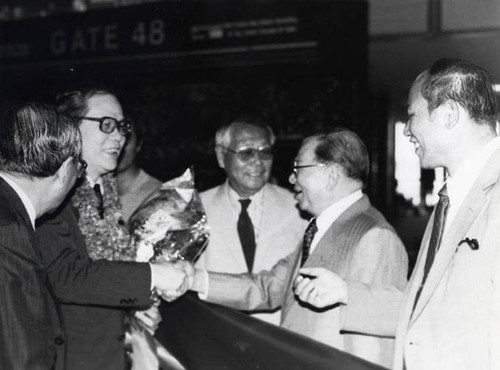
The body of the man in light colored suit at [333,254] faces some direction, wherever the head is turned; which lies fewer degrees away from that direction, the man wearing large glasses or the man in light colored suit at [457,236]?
the man wearing large glasses

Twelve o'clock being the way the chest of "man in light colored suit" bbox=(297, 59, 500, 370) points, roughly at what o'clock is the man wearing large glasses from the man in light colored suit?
The man wearing large glasses is roughly at 1 o'clock from the man in light colored suit.

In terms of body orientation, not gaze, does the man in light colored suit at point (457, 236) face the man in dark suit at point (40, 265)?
yes

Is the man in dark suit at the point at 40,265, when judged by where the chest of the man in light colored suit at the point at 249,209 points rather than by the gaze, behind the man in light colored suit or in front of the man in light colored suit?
in front

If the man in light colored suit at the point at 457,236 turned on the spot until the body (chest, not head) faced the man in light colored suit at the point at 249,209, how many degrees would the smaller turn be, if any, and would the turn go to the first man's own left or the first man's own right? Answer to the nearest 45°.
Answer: approximately 45° to the first man's own right

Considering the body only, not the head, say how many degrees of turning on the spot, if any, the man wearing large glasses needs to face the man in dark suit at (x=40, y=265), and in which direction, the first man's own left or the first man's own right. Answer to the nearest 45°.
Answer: approximately 45° to the first man's own right

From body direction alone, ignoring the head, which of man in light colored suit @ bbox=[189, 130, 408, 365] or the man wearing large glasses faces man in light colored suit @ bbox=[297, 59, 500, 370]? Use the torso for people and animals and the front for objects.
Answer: the man wearing large glasses

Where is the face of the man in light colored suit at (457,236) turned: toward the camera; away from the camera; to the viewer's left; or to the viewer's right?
to the viewer's left

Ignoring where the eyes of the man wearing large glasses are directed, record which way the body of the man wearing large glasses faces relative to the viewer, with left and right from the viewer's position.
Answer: facing the viewer and to the right of the viewer

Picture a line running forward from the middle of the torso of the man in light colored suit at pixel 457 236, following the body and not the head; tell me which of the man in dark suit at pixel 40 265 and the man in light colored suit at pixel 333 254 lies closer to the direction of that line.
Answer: the man in dark suit

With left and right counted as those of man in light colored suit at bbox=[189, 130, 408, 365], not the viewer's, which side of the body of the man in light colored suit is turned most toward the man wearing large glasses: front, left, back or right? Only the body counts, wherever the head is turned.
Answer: front

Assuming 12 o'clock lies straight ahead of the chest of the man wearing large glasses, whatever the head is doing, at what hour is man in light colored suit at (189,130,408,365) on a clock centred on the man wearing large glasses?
The man in light colored suit is roughly at 11 o'clock from the man wearing large glasses.

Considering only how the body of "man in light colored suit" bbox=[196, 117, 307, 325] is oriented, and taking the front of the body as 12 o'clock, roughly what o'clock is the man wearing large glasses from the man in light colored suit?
The man wearing large glasses is roughly at 1 o'clock from the man in light colored suit.

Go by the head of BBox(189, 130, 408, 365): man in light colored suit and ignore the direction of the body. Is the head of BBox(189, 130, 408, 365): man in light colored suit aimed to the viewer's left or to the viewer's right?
to the viewer's left

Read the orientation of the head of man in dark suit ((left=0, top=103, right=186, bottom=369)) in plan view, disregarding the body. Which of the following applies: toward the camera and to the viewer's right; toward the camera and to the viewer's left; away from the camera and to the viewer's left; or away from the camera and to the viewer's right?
away from the camera and to the viewer's right

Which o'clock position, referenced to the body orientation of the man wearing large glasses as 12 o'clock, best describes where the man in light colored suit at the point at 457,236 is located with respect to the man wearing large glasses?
The man in light colored suit is roughly at 12 o'clock from the man wearing large glasses.

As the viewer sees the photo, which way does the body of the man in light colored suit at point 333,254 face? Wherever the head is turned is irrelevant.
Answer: to the viewer's left

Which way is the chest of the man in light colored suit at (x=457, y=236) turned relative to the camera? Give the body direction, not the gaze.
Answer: to the viewer's left
